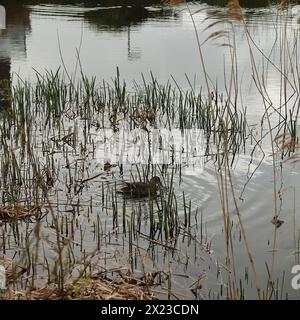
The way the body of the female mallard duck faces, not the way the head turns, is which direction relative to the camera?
to the viewer's right
